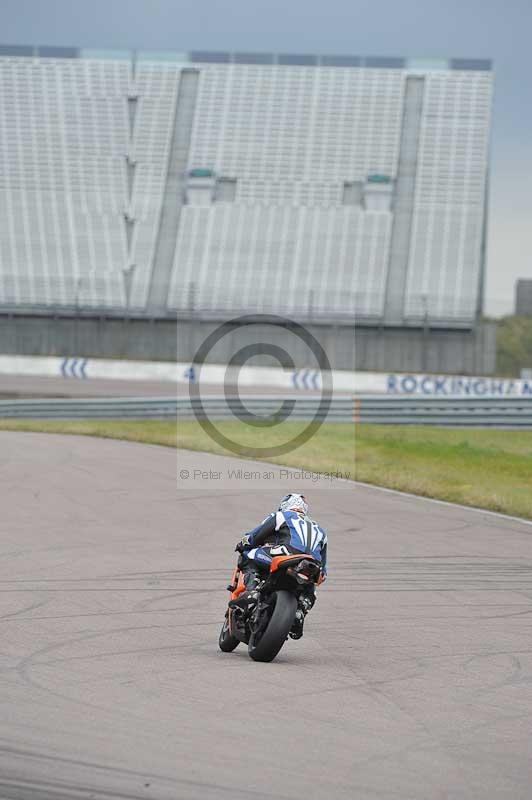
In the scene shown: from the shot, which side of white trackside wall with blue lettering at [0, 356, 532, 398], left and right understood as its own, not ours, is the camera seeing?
front

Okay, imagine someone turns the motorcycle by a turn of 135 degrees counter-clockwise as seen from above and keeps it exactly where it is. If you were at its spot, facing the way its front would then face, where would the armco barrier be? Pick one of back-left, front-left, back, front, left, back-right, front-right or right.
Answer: back

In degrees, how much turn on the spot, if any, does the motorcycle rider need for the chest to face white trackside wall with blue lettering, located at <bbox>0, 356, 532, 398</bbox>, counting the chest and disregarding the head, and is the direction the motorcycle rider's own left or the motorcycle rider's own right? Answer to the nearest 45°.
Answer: approximately 45° to the motorcycle rider's own right

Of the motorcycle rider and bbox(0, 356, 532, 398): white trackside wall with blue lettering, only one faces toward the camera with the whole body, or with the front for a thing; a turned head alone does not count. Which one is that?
the white trackside wall with blue lettering

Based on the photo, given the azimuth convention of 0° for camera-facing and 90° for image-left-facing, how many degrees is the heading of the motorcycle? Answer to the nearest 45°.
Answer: approximately 135°

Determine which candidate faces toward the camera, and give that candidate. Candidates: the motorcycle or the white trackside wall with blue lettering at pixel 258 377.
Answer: the white trackside wall with blue lettering

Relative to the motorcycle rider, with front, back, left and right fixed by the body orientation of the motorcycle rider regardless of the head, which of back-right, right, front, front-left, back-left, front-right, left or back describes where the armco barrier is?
front-right

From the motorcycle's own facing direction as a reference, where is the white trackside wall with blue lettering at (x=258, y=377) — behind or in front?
in front

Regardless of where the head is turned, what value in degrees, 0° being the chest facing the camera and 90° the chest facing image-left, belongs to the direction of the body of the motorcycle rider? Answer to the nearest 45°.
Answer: approximately 135°
